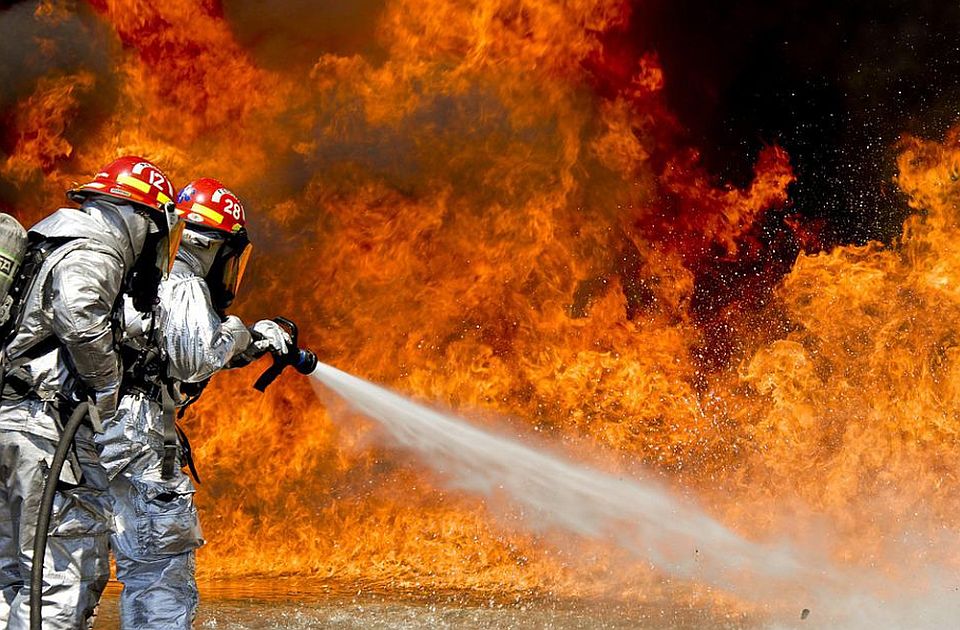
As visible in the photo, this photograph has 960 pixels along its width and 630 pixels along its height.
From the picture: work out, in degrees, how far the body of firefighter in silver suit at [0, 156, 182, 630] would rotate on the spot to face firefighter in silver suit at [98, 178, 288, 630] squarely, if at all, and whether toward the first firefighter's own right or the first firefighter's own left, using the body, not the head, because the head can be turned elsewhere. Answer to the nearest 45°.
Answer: approximately 45° to the first firefighter's own left

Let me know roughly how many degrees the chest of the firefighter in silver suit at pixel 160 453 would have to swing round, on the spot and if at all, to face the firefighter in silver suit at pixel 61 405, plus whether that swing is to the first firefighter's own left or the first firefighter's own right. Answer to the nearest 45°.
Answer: approximately 135° to the first firefighter's own right

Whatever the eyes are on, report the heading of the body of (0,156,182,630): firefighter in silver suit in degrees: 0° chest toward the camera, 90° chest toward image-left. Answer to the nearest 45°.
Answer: approximately 270°

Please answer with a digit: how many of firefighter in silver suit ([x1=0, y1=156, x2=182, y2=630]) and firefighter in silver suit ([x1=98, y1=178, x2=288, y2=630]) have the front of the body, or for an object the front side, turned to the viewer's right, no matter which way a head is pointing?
2

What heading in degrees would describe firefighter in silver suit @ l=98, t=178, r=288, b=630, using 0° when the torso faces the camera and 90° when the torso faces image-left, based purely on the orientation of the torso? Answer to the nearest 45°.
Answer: approximately 270°
